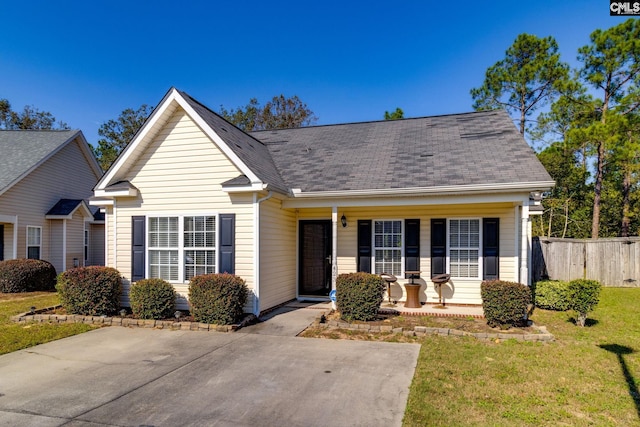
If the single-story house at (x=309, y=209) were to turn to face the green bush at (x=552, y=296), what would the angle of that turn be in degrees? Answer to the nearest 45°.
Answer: approximately 90° to its left

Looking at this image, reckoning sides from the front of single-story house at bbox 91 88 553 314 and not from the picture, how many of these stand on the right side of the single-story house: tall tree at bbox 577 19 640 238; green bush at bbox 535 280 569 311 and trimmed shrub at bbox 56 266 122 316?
1

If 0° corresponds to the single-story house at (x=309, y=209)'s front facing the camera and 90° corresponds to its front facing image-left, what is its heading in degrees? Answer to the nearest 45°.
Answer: approximately 0°

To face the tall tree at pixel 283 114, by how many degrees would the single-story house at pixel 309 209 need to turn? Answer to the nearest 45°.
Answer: approximately 180°

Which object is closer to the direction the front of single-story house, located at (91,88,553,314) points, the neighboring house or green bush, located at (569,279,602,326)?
the green bush

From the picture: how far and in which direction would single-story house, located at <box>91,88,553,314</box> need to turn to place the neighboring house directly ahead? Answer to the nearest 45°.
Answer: approximately 135° to its right
